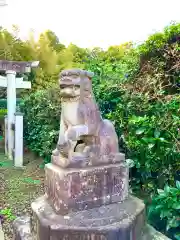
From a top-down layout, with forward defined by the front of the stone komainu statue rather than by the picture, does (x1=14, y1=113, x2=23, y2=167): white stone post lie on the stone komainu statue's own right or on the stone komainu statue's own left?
on the stone komainu statue's own right

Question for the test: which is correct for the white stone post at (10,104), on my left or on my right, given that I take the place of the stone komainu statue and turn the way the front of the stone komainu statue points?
on my right

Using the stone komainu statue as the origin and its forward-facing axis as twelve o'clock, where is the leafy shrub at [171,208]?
The leafy shrub is roughly at 7 o'clock from the stone komainu statue.

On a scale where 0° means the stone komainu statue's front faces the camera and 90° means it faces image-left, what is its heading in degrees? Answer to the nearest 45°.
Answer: approximately 45°

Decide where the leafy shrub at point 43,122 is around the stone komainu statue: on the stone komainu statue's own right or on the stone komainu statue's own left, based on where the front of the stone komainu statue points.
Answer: on the stone komainu statue's own right
